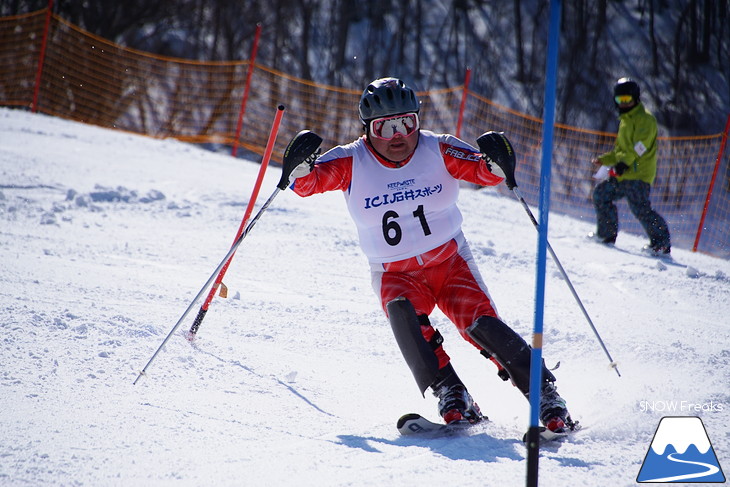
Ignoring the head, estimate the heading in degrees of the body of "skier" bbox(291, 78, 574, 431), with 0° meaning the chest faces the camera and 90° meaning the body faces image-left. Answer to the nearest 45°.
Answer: approximately 0°

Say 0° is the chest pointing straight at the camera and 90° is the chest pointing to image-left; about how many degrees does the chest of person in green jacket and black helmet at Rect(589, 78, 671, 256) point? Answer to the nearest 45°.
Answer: approximately 45°

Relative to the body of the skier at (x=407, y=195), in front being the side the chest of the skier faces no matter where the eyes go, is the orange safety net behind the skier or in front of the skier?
behind

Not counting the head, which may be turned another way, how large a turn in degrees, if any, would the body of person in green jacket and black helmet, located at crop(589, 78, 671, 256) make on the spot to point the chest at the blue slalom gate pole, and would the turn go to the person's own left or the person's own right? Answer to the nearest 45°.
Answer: approximately 45° to the person's own left

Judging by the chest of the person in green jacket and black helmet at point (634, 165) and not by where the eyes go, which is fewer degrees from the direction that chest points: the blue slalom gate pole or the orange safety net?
the blue slalom gate pole

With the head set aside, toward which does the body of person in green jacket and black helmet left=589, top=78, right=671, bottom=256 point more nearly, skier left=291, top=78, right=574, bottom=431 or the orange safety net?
the skier

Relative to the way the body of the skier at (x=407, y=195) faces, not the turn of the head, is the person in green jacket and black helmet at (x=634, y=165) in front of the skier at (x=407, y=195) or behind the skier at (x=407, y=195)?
behind
